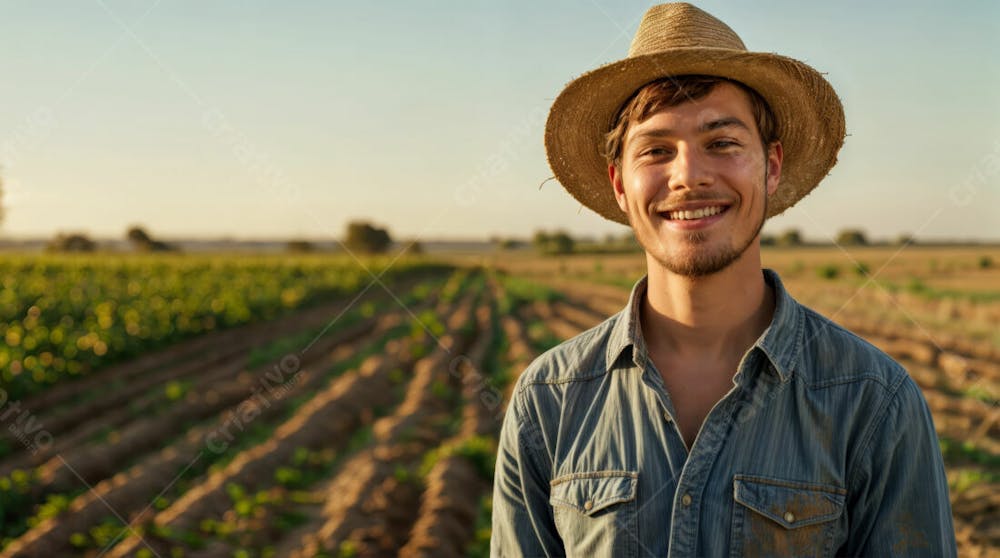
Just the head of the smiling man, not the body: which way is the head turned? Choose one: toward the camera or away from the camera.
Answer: toward the camera

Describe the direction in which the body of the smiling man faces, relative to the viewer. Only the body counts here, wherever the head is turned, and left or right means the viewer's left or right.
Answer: facing the viewer

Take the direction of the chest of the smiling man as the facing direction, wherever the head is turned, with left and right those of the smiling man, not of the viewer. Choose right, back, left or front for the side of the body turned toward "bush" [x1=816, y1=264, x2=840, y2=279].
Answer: back
